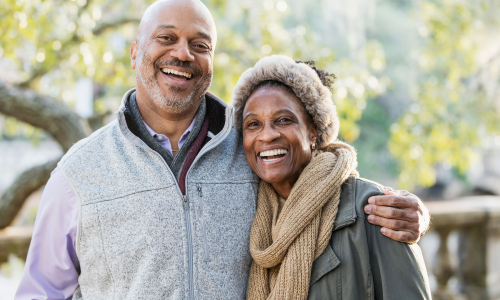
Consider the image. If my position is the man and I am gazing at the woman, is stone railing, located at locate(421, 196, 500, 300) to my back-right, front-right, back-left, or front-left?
front-left

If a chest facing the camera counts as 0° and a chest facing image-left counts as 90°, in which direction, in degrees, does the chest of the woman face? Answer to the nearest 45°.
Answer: approximately 45°

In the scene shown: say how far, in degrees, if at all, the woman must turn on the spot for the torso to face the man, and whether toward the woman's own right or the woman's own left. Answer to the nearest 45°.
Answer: approximately 45° to the woman's own right

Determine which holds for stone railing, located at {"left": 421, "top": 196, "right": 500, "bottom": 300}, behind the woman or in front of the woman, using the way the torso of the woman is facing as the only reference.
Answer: behind
